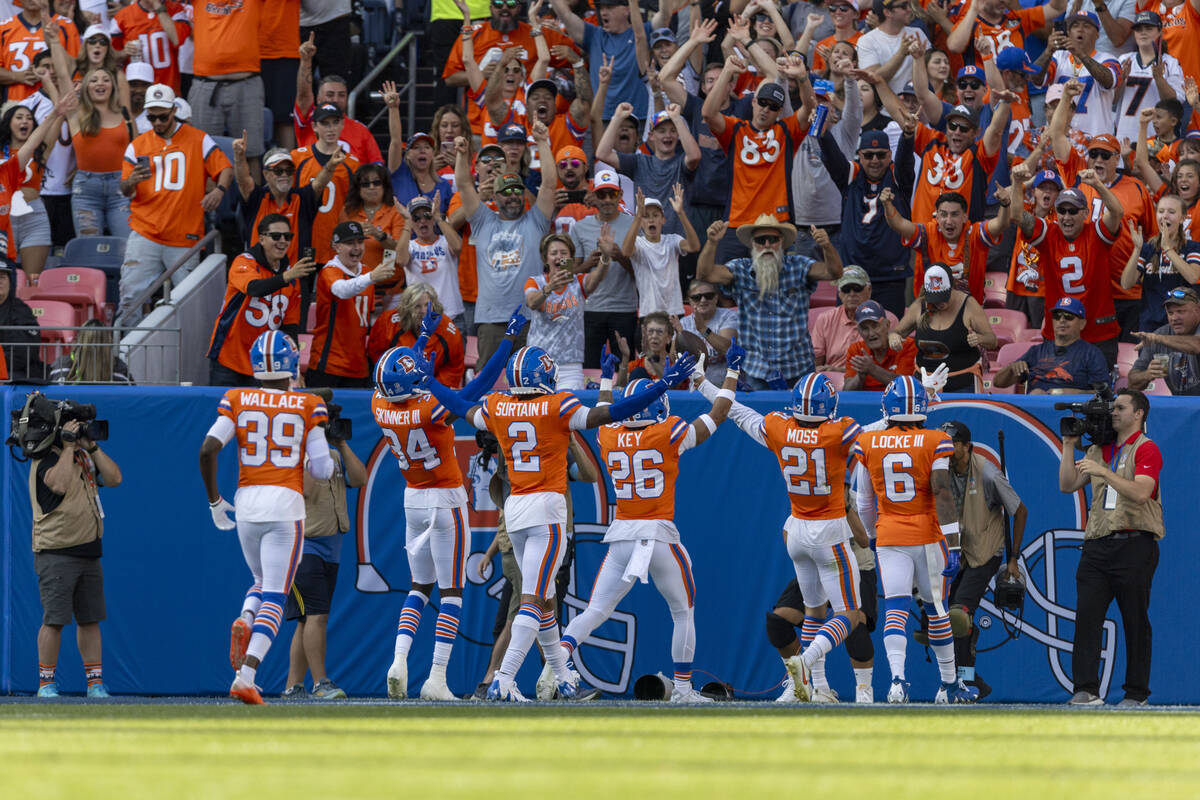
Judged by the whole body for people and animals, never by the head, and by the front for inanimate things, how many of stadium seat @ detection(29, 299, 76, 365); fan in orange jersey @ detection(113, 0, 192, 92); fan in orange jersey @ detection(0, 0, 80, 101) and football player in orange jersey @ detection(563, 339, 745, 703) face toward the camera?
3

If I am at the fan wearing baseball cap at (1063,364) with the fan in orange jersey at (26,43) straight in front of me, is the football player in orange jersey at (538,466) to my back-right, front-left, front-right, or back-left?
front-left

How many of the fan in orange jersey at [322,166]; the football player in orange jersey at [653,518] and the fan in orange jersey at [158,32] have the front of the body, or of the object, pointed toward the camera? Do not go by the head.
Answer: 2

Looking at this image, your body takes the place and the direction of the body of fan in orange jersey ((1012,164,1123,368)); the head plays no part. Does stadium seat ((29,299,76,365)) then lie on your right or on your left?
on your right

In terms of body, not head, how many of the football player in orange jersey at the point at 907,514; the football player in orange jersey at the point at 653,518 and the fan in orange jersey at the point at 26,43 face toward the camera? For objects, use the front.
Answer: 1

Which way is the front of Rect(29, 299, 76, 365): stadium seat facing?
toward the camera

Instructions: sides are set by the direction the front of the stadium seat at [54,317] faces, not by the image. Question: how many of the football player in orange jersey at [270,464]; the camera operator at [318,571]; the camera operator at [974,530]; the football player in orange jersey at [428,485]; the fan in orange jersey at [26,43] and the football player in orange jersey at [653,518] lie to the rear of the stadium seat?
1

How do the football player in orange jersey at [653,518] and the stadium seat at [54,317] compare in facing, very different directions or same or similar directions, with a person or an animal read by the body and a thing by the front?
very different directions

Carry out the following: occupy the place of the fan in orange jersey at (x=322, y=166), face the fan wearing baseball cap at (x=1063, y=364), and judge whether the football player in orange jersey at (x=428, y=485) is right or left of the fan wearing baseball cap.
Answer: right

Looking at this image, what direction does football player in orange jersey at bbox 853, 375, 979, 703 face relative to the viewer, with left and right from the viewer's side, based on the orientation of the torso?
facing away from the viewer

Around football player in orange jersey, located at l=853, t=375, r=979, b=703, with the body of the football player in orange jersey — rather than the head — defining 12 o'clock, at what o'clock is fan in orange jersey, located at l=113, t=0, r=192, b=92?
The fan in orange jersey is roughly at 10 o'clock from the football player in orange jersey.

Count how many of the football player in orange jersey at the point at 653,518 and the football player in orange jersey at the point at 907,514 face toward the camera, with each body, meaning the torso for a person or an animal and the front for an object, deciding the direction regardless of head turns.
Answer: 0

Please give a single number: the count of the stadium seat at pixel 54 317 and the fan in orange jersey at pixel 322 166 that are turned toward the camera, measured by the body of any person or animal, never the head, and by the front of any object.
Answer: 2

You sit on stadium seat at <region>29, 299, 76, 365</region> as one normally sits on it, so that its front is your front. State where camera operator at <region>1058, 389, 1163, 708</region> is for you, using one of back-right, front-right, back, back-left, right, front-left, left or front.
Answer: front-left

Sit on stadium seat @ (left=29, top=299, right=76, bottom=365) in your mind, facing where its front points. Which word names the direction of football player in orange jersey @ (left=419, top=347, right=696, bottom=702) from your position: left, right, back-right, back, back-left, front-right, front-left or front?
front-left

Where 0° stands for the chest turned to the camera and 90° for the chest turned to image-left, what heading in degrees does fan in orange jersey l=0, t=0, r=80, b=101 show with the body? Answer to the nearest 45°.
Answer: approximately 0°

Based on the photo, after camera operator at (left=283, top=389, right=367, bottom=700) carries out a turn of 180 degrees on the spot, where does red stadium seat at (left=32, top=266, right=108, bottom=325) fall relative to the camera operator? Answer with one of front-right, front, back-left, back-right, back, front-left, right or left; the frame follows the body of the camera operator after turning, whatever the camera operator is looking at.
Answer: front

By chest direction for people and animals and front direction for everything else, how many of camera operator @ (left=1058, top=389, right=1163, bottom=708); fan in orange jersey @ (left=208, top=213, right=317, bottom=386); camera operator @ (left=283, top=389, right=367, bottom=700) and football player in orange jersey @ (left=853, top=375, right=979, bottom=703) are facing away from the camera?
1

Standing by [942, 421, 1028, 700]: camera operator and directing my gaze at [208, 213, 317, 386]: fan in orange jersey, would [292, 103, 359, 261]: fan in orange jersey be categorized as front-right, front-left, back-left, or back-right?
front-right

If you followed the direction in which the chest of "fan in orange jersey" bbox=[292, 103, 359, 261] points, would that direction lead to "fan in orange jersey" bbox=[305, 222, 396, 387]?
yes

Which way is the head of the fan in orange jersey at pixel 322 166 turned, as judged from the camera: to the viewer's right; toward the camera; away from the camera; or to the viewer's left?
toward the camera

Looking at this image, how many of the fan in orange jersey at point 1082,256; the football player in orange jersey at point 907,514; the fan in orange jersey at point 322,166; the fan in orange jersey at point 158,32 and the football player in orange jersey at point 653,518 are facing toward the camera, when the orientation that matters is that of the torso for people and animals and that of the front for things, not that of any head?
3

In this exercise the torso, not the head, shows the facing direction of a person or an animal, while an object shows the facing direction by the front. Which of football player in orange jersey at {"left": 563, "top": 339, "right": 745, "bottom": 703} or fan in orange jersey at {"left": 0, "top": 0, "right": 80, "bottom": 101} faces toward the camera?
the fan in orange jersey

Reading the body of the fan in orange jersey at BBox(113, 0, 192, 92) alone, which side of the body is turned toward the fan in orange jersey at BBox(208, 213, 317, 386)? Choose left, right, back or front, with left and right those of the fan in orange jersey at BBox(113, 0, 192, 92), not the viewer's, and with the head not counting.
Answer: front
